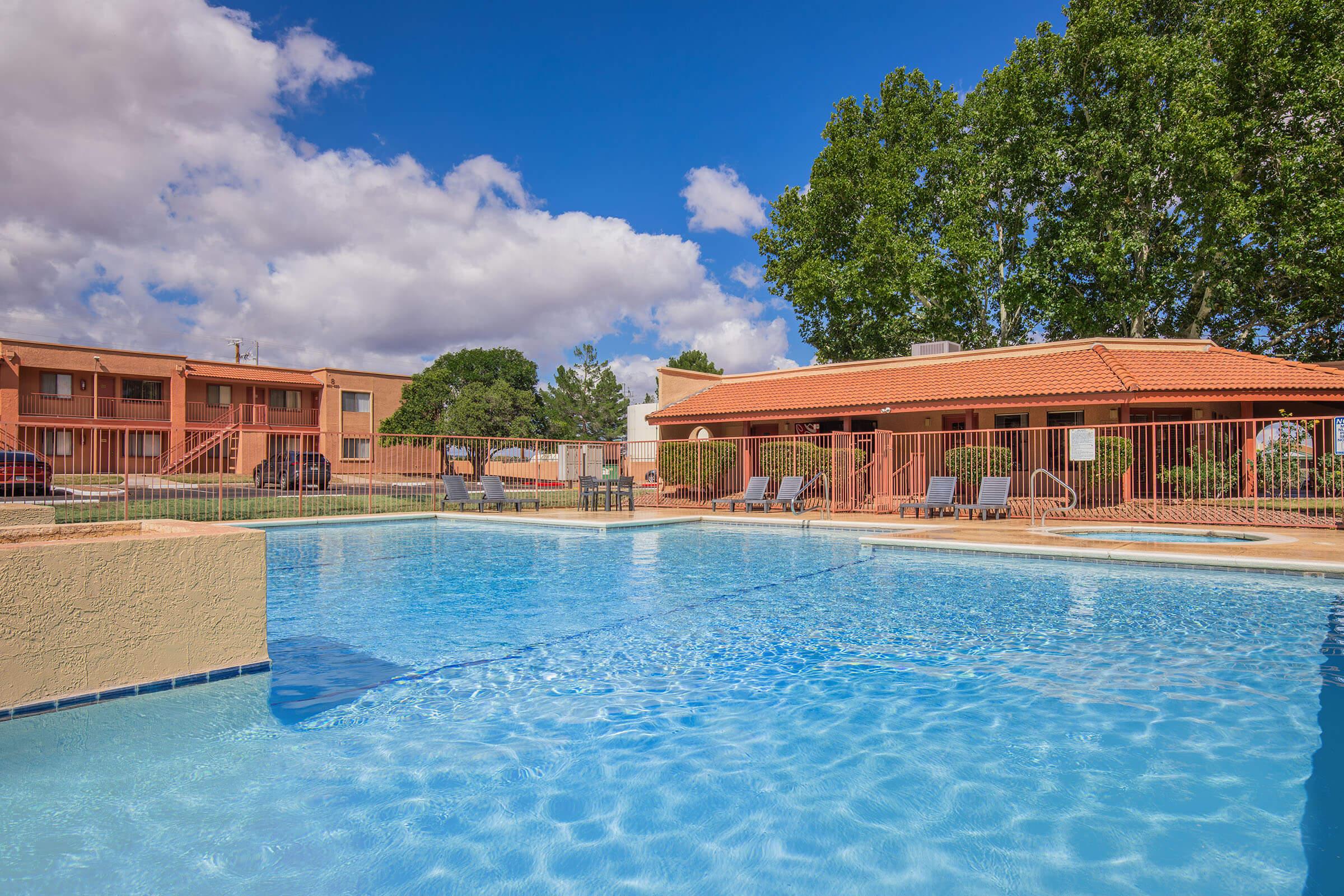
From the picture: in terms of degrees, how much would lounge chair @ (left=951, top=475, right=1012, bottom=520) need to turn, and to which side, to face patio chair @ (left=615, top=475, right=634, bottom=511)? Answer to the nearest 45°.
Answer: approximately 45° to its right

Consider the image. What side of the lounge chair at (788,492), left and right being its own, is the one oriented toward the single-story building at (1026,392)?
back

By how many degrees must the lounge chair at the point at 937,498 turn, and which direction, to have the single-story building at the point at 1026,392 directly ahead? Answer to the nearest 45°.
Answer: approximately 180°

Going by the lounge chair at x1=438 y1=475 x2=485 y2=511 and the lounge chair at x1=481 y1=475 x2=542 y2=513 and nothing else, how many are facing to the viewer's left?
0

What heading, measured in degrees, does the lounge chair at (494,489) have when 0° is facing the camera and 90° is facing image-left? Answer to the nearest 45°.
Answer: approximately 315°

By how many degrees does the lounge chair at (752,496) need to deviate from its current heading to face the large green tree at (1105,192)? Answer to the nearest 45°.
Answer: approximately 180°

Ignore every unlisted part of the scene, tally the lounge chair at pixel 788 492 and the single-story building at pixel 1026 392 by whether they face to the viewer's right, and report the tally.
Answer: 0

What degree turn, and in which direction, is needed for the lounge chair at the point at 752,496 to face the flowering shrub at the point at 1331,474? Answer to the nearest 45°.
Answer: approximately 135° to its left

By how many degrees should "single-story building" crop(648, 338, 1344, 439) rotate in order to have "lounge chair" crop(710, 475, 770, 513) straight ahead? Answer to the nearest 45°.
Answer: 0° — it already faces it

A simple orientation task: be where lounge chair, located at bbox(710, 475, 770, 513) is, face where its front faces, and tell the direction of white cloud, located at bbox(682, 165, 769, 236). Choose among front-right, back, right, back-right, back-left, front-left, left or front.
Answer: back-right

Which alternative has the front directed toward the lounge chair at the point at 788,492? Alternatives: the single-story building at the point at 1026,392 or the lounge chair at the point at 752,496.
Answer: the single-story building

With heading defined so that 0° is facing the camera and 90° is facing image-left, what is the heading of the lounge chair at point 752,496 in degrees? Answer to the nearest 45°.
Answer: approximately 45°
